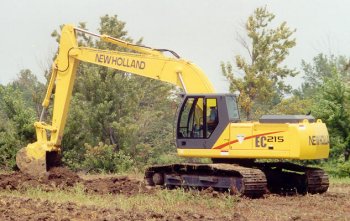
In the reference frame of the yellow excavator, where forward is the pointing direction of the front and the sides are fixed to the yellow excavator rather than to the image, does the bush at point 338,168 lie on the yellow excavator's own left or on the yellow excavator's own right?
on the yellow excavator's own right

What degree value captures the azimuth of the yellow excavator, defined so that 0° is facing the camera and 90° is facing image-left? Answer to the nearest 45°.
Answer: approximately 135°

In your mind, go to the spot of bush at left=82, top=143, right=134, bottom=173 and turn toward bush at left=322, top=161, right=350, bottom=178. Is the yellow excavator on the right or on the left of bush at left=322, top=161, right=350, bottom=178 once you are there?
right
